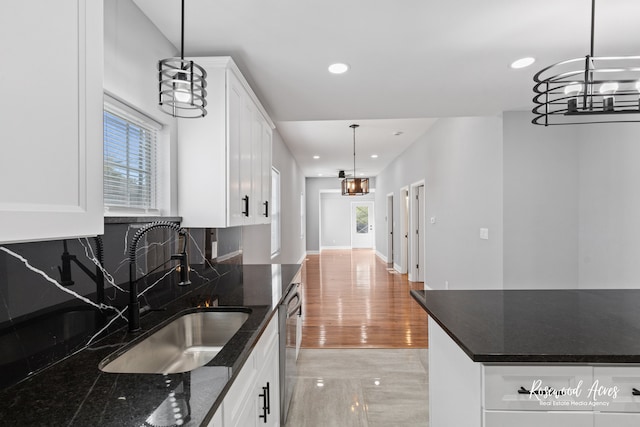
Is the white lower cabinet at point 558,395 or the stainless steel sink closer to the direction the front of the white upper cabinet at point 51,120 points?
the white lower cabinet

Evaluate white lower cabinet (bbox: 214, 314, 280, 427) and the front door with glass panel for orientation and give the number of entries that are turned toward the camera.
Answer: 1

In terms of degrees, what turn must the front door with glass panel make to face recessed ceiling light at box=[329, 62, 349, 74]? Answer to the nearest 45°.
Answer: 0° — it already faces it

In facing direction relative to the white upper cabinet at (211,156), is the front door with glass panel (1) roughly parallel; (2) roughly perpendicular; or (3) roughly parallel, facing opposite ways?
roughly perpendicular

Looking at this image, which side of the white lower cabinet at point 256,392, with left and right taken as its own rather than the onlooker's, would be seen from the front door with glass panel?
left

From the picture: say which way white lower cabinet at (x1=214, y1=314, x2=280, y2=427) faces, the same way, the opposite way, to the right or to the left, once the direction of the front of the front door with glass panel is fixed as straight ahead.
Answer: to the left

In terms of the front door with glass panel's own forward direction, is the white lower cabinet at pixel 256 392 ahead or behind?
ahead

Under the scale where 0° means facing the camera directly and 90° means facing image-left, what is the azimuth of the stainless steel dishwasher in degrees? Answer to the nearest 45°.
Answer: approximately 270°

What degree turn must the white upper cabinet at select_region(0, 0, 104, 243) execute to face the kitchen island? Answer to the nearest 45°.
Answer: approximately 45° to its left

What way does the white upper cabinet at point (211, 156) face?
to the viewer's right

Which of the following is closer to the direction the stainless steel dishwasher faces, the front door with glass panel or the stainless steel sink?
the front door with glass panel

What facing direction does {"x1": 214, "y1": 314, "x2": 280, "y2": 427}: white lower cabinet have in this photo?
to the viewer's right

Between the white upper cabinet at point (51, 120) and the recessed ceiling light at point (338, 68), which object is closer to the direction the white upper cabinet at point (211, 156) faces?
the recessed ceiling light
